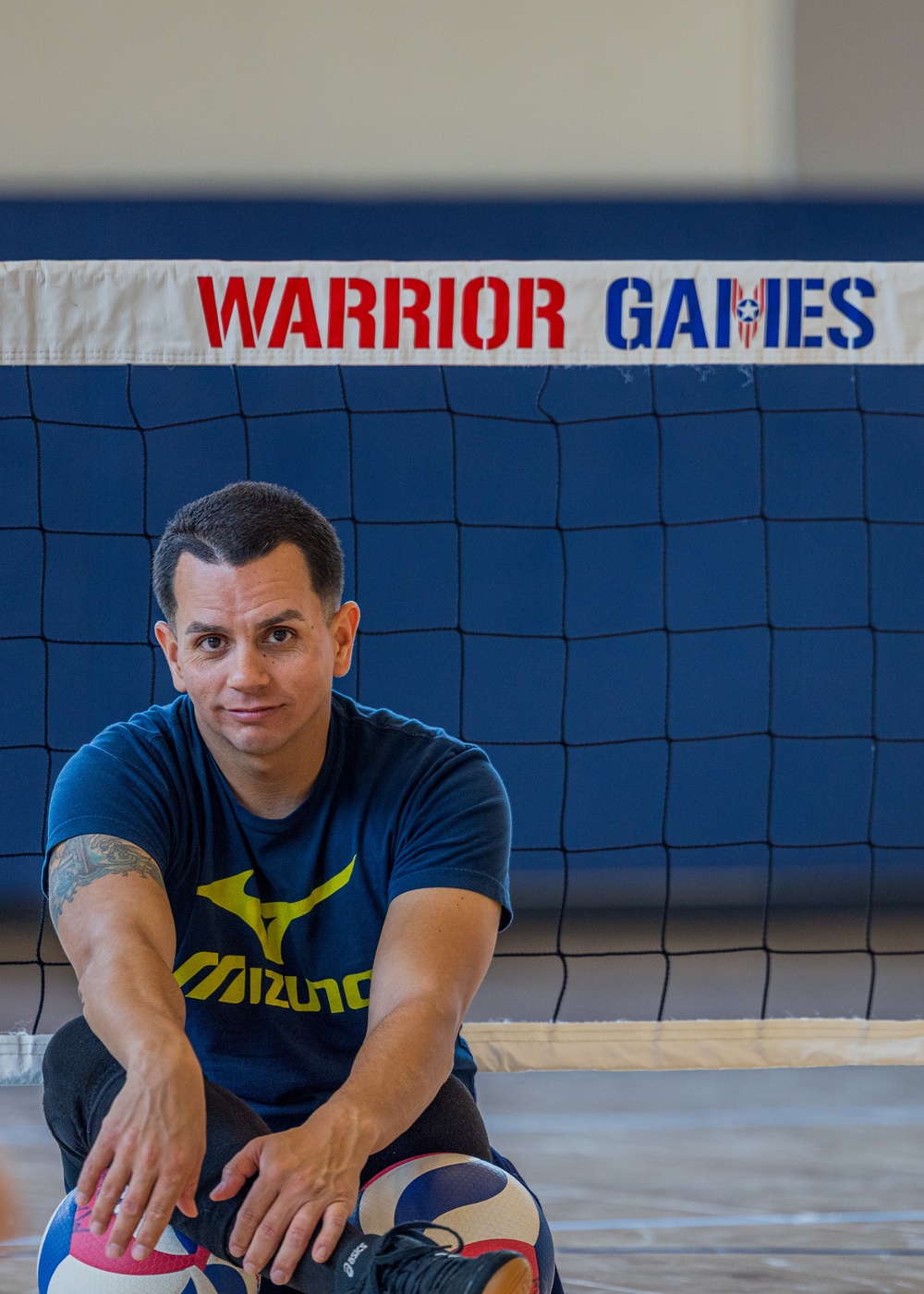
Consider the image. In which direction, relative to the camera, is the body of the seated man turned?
toward the camera

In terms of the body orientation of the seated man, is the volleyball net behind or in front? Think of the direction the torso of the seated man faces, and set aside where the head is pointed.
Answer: behind
